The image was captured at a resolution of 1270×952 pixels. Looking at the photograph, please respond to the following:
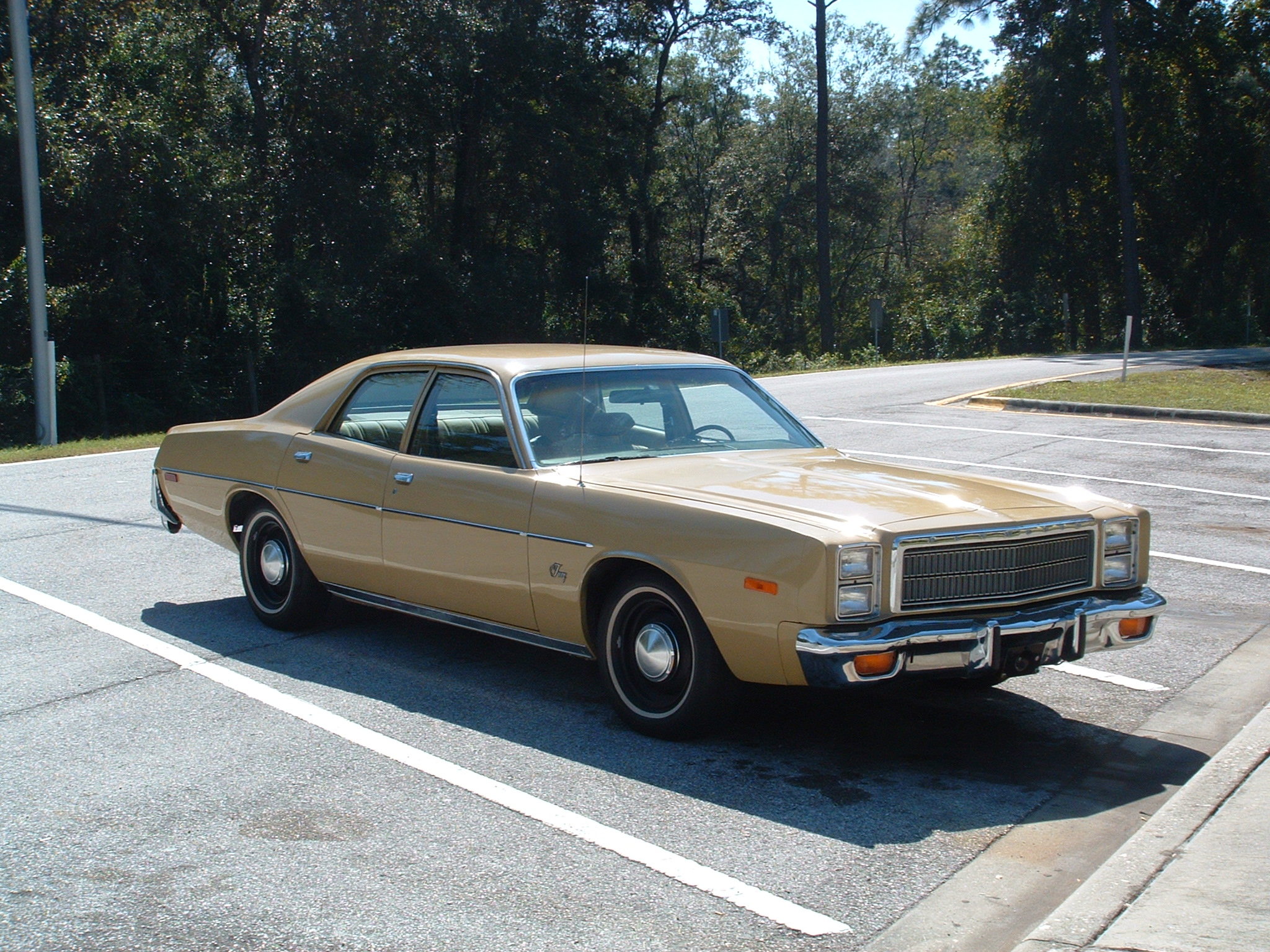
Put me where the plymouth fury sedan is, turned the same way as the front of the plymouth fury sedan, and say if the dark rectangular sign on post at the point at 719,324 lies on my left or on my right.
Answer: on my left

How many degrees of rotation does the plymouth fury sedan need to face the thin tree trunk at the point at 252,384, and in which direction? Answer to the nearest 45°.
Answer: approximately 135° to its left

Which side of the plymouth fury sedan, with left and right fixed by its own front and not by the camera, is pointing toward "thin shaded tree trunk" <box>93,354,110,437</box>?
back

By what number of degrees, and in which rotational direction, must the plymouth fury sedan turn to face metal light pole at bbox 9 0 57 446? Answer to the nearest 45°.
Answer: approximately 180°

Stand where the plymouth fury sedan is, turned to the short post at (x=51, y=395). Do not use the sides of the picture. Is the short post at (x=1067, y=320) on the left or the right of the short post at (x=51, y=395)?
right

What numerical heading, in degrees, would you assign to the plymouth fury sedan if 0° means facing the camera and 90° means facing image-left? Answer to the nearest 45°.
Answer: approximately 315°

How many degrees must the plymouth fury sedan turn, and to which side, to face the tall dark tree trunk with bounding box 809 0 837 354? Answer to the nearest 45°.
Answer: approximately 135° to its left

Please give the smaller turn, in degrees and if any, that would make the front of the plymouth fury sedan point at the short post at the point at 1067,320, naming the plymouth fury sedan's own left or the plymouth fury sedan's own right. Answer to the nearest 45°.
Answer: approximately 135° to the plymouth fury sedan's own left

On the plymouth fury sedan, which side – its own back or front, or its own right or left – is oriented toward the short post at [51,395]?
back

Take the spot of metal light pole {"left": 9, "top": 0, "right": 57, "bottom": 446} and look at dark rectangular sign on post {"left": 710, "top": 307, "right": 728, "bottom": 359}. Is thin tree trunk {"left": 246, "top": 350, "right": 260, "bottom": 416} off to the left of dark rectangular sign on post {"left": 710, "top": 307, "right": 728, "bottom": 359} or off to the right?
left
